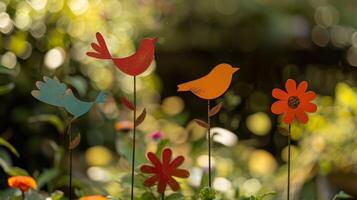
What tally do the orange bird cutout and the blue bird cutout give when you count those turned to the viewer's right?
2

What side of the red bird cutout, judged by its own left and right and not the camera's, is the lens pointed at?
right

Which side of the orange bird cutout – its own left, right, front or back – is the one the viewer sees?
right

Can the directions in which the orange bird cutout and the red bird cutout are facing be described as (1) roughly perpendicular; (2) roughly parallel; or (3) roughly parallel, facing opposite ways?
roughly parallel

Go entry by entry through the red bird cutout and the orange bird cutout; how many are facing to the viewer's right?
2

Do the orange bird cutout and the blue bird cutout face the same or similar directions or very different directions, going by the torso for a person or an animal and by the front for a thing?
same or similar directions

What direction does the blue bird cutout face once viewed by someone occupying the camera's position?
facing to the right of the viewer
